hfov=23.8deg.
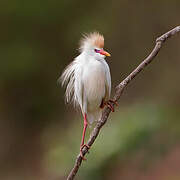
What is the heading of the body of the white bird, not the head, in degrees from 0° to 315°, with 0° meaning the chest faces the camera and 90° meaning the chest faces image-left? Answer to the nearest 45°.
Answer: approximately 315°
